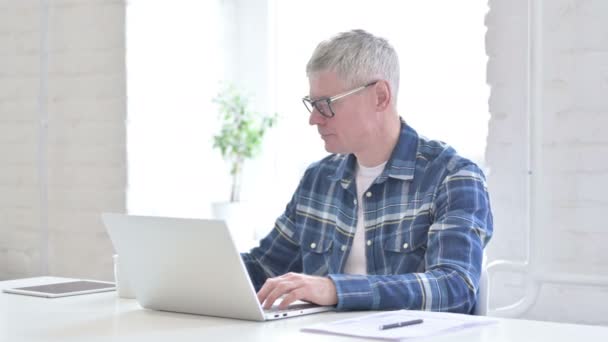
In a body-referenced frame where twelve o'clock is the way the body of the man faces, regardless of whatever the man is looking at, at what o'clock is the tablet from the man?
The tablet is roughly at 1 o'clock from the man.

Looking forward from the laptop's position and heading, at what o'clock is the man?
The man is roughly at 12 o'clock from the laptop.

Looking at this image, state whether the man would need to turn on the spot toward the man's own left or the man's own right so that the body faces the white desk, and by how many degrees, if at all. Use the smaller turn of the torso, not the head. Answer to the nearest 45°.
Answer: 0° — they already face it

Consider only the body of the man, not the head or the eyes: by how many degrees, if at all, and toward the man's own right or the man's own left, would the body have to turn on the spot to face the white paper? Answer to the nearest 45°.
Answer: approximately 45° to the man's own left

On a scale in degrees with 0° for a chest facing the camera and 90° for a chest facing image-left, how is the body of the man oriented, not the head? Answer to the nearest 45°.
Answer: approximately 45°

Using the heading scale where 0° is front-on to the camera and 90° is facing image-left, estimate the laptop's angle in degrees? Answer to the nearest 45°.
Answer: approximately 225°

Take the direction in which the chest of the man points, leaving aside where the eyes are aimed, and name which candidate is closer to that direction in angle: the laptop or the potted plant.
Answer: the laptop

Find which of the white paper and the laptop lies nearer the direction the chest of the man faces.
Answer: the laptop

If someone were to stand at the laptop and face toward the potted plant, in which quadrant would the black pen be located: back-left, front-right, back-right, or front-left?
back-right

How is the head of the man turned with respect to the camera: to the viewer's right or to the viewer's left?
to the viewer's left

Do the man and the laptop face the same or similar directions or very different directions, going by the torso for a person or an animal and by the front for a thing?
very different directions
